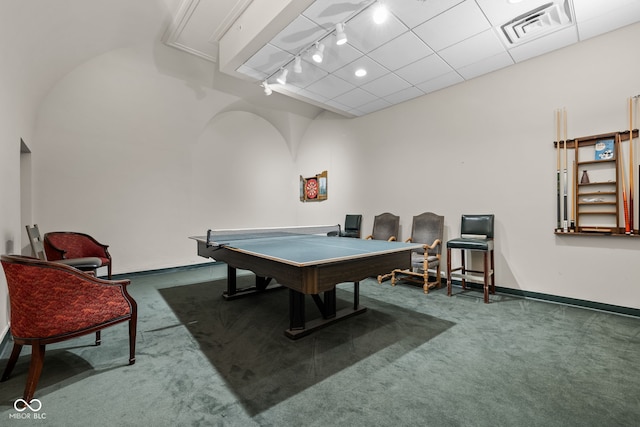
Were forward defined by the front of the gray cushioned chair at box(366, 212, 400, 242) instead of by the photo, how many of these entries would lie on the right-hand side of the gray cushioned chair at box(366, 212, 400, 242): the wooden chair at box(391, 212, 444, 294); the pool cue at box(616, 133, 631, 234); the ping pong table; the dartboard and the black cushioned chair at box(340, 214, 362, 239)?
2

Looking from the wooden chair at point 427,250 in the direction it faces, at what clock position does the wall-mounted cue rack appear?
The wall-mounted cue rack is roughly at 8 o'clock from the wooden chair.

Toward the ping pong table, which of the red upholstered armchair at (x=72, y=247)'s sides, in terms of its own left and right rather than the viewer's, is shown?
front

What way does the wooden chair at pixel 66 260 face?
to the viewer's right

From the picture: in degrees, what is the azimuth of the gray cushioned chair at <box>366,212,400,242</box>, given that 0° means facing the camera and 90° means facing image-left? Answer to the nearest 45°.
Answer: approximately 45°

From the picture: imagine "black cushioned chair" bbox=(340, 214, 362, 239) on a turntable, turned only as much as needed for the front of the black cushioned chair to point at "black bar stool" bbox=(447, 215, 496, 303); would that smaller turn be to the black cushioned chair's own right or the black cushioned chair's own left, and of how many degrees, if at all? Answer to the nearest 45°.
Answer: approximately 90° to the black cushioned chair's own left

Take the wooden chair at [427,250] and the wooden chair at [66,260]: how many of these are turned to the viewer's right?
1

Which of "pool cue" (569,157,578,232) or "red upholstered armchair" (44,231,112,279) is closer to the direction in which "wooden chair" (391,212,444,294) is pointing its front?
the red upholstered armchair

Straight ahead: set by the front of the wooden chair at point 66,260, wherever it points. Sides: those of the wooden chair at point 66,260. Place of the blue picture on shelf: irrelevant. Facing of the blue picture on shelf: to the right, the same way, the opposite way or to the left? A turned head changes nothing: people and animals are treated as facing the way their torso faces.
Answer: the opposite way

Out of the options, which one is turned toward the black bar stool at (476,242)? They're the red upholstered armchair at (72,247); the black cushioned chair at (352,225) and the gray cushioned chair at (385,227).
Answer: the red upholstered armchair
